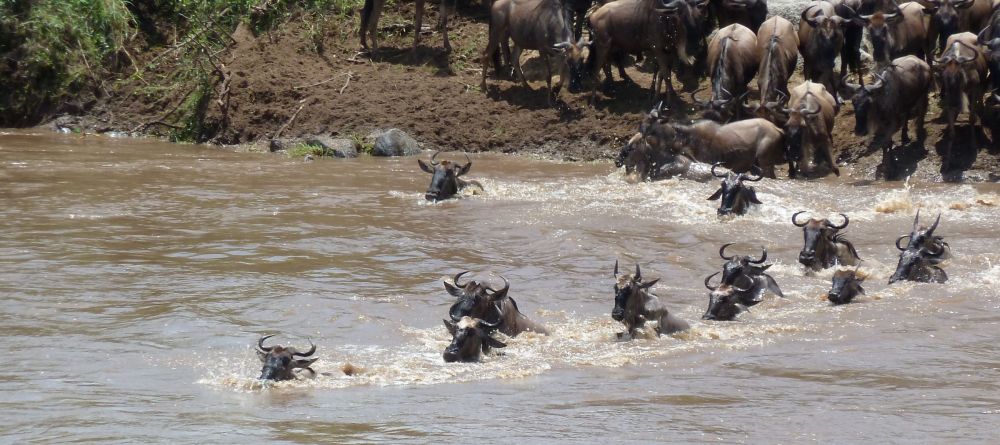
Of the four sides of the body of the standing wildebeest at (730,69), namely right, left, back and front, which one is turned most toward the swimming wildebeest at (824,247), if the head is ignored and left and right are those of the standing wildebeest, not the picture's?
front

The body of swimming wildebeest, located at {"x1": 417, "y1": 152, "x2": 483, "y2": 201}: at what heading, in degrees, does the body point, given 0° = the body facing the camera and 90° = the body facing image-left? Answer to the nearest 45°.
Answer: approximately 45°

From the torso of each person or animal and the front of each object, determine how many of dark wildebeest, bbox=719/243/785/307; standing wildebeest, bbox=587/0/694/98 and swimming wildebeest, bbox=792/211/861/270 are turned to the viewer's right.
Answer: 1

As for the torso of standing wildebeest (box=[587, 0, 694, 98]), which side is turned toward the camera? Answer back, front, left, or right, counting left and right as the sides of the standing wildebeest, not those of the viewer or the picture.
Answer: right

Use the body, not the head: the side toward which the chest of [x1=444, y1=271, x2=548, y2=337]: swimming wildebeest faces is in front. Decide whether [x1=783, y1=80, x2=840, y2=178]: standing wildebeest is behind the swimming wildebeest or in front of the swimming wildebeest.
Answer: behind

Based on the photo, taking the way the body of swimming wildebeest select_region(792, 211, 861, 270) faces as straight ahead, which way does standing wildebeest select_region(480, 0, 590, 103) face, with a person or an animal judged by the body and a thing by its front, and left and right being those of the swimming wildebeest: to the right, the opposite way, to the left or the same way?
to the left

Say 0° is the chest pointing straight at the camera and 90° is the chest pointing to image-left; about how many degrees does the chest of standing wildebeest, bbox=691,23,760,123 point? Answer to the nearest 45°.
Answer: approximately 0°
